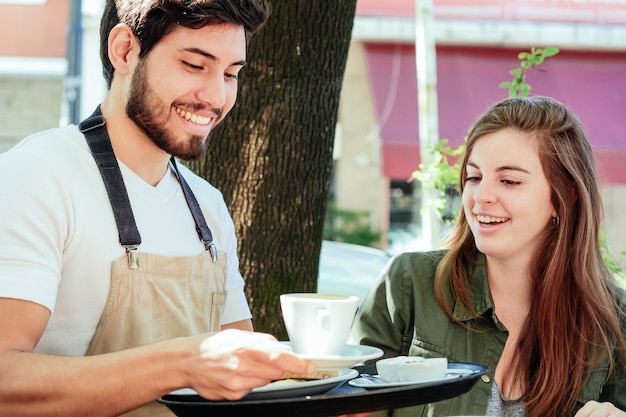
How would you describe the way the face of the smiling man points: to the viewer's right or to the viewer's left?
to the viewer's right

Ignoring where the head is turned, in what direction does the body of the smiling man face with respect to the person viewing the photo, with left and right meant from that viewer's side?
facing the viewer and to the right of the viewer

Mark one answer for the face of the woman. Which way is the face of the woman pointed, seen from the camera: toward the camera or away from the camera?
toward the camera

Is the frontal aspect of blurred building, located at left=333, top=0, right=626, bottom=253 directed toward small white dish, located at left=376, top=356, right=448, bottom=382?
yes

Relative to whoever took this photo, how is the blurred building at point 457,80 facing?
facing the viewer

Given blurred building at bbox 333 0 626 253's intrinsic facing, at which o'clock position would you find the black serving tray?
The black serving tray is roughly at 12 o'clock from the blurred building.

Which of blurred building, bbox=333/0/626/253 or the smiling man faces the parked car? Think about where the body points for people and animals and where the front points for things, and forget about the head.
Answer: the blurred building

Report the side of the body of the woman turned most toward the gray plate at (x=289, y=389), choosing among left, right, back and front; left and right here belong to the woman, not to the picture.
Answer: front

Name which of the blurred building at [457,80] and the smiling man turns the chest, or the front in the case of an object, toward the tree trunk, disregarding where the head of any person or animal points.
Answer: the blurred building

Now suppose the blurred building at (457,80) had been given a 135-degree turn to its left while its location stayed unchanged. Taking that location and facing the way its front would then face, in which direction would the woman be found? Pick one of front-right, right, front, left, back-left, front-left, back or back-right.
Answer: back-right

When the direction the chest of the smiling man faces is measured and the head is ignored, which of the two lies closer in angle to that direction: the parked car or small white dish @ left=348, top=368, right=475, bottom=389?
the small white dish

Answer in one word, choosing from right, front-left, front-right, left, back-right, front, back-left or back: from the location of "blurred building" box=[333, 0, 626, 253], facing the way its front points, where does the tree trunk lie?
front

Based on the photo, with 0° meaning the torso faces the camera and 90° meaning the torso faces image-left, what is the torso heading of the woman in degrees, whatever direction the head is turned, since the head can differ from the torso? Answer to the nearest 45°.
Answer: approximately 45°

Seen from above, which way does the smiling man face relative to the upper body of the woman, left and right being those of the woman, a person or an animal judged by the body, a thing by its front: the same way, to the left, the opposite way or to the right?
to the left
